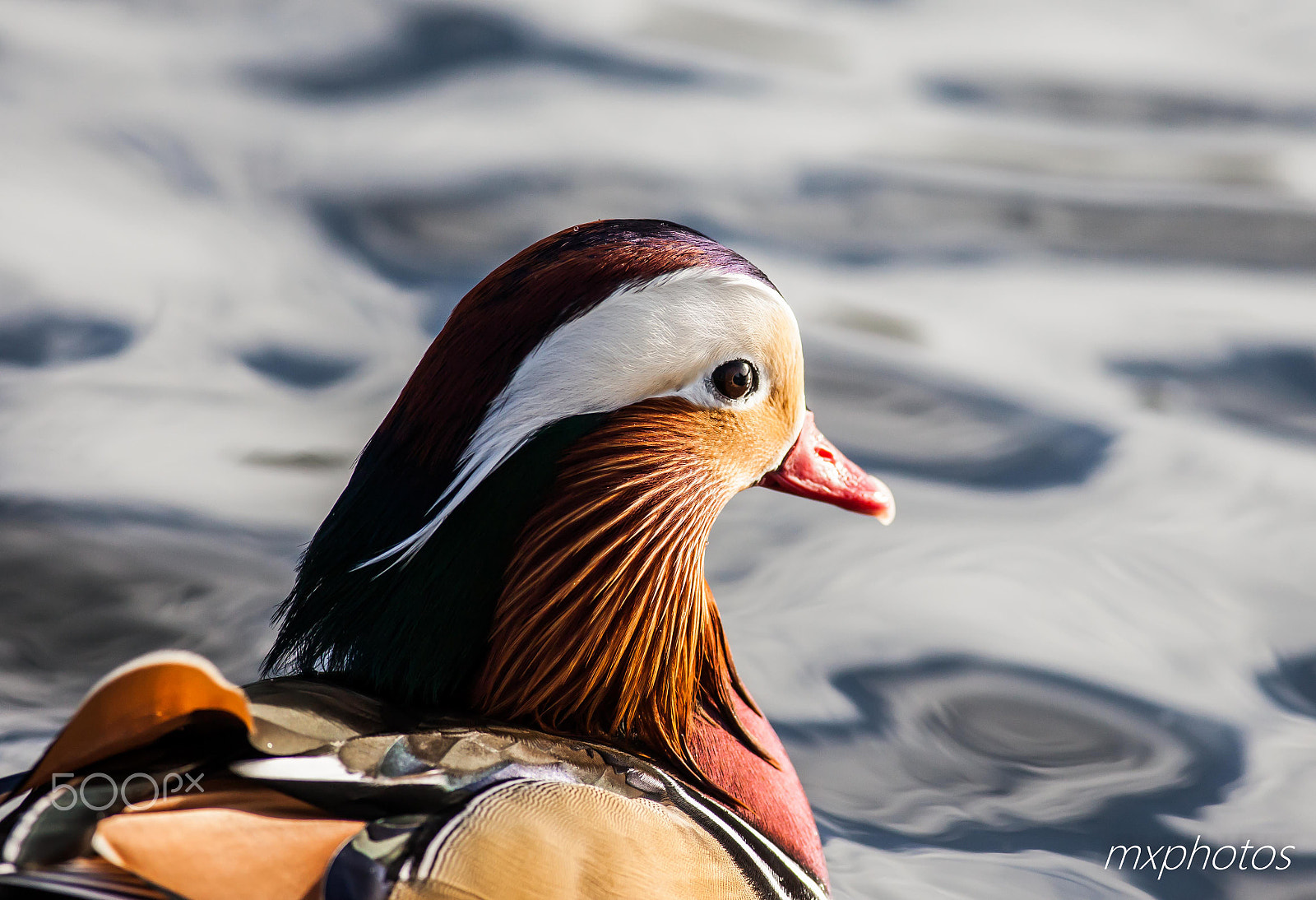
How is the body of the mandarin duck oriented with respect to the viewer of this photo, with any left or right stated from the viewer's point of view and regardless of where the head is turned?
facing to the right of the viewer
